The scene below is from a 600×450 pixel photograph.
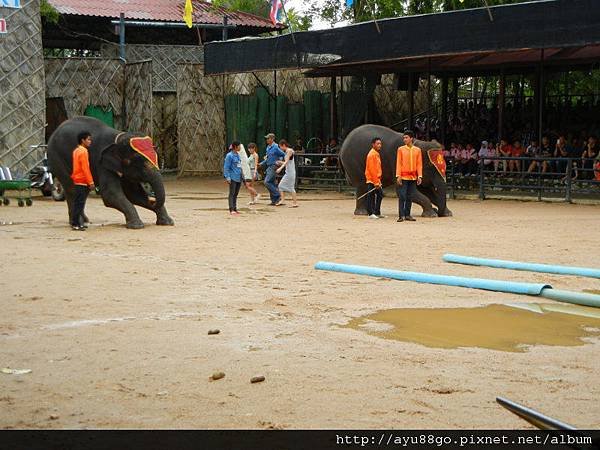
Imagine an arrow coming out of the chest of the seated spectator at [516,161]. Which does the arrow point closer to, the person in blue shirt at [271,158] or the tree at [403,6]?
the person in blue shirt

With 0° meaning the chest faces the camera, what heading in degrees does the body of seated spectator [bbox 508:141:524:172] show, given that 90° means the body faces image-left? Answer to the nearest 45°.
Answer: approximately 45°

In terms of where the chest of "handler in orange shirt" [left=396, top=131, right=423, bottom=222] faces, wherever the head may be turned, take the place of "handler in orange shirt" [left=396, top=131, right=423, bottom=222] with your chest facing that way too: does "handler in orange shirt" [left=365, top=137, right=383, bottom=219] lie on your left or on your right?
on your right

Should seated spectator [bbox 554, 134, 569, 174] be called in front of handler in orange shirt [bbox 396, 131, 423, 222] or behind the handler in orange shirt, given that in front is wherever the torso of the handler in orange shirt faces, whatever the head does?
behind

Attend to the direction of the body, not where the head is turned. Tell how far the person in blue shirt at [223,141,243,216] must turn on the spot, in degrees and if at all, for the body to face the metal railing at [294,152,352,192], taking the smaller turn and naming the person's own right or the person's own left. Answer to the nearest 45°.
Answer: approximately 135° to the person's own left

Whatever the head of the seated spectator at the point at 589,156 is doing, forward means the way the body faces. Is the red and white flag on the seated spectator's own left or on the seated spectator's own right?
on the seated spectator's own right

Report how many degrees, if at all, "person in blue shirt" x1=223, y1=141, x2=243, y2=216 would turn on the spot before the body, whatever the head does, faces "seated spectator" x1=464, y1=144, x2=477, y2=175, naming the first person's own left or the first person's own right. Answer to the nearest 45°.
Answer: approximately 90° to the first person's own left

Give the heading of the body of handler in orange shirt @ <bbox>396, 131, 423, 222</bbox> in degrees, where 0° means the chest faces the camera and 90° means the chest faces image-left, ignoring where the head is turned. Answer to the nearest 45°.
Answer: approximately 0°

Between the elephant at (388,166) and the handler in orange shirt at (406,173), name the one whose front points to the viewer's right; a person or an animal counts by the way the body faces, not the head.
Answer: the elephant

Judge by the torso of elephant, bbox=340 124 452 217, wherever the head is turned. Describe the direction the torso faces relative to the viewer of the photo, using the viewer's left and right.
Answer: facing to the right of the viewer

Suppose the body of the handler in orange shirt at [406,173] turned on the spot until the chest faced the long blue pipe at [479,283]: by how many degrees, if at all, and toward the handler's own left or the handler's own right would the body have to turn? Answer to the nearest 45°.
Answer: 0° — they already face it

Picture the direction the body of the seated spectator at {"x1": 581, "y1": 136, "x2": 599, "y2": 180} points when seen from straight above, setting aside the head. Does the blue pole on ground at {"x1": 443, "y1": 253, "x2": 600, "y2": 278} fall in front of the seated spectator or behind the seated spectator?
in front
